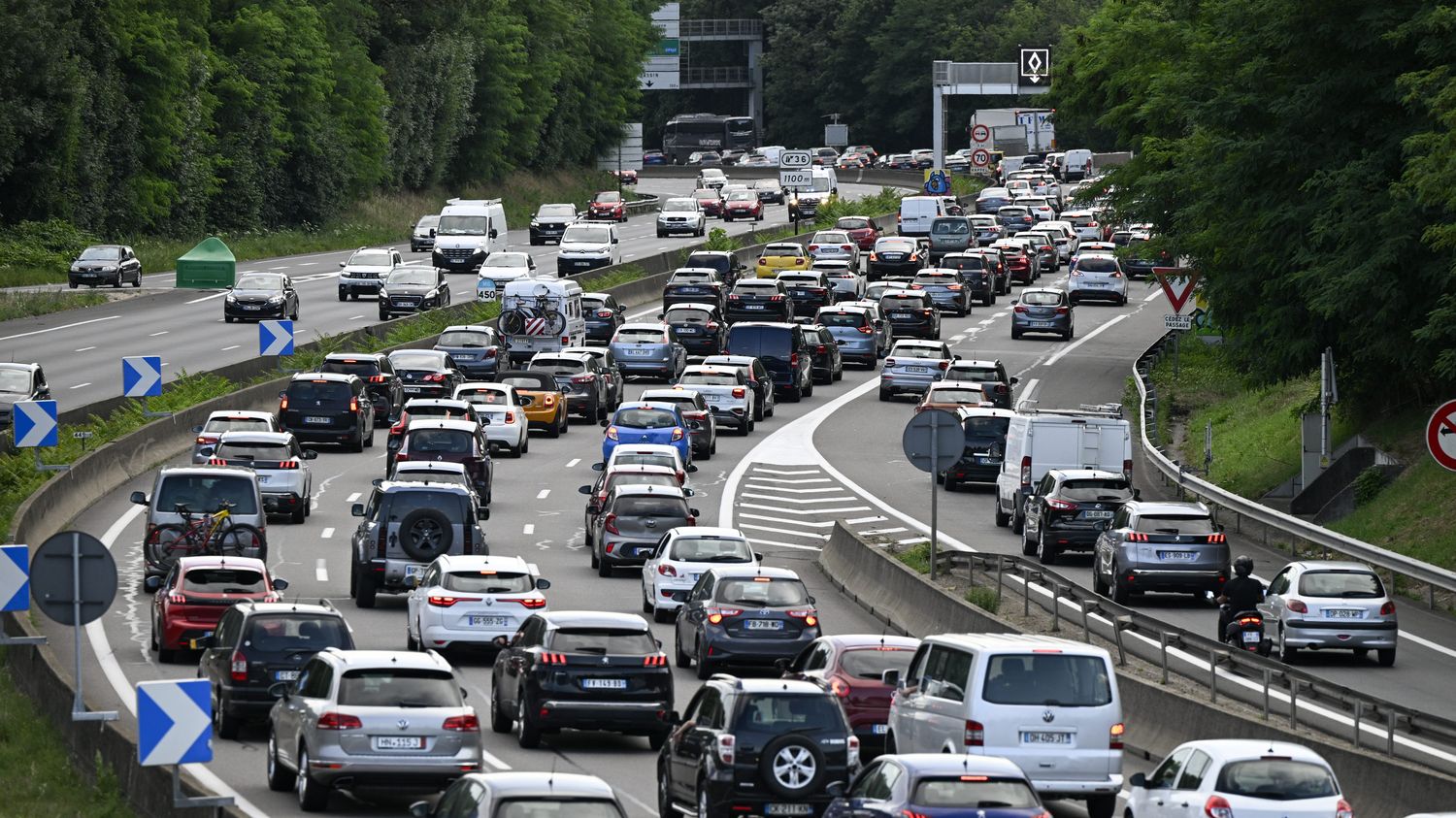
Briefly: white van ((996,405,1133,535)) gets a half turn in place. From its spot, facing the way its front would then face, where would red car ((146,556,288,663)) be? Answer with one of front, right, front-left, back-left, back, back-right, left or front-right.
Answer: front-right

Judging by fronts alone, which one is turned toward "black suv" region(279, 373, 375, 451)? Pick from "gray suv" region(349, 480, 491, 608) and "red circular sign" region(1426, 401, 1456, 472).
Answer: "gray suv" region(349, 480, 491, 608)

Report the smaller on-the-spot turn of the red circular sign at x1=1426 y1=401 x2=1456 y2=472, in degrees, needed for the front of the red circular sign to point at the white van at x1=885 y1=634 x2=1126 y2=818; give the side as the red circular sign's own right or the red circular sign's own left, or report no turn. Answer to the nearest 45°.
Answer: approximately 45° to the red circular sign's own right

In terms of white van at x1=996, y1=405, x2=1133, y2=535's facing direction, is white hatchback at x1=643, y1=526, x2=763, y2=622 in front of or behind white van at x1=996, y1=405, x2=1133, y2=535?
behind

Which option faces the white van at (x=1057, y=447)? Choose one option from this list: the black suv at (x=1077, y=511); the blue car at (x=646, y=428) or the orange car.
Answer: the black suv

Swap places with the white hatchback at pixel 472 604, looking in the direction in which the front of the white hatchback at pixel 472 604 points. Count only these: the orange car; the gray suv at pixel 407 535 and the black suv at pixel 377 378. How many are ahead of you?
3

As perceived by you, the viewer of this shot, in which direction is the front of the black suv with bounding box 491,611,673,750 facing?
facing away from the viewer

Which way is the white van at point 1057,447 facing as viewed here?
away from the camera

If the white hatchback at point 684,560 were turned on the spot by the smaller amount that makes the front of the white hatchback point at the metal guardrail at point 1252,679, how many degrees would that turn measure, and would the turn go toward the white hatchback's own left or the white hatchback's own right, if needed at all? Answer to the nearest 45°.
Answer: approximately 135° to the white hatchback's own right

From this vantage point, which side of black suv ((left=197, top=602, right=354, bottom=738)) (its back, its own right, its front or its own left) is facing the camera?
back

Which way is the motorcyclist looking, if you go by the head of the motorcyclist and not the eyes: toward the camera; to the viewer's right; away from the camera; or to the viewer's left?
away from the camera

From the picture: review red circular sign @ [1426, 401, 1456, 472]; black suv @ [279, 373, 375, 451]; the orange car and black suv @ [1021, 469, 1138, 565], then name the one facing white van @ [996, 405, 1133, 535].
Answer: black suv @ [1021, 469, 1138, 565]

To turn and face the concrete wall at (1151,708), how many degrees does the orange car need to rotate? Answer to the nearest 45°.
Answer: approximately 180°

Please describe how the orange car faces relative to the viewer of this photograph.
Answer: facing away from the viewer
